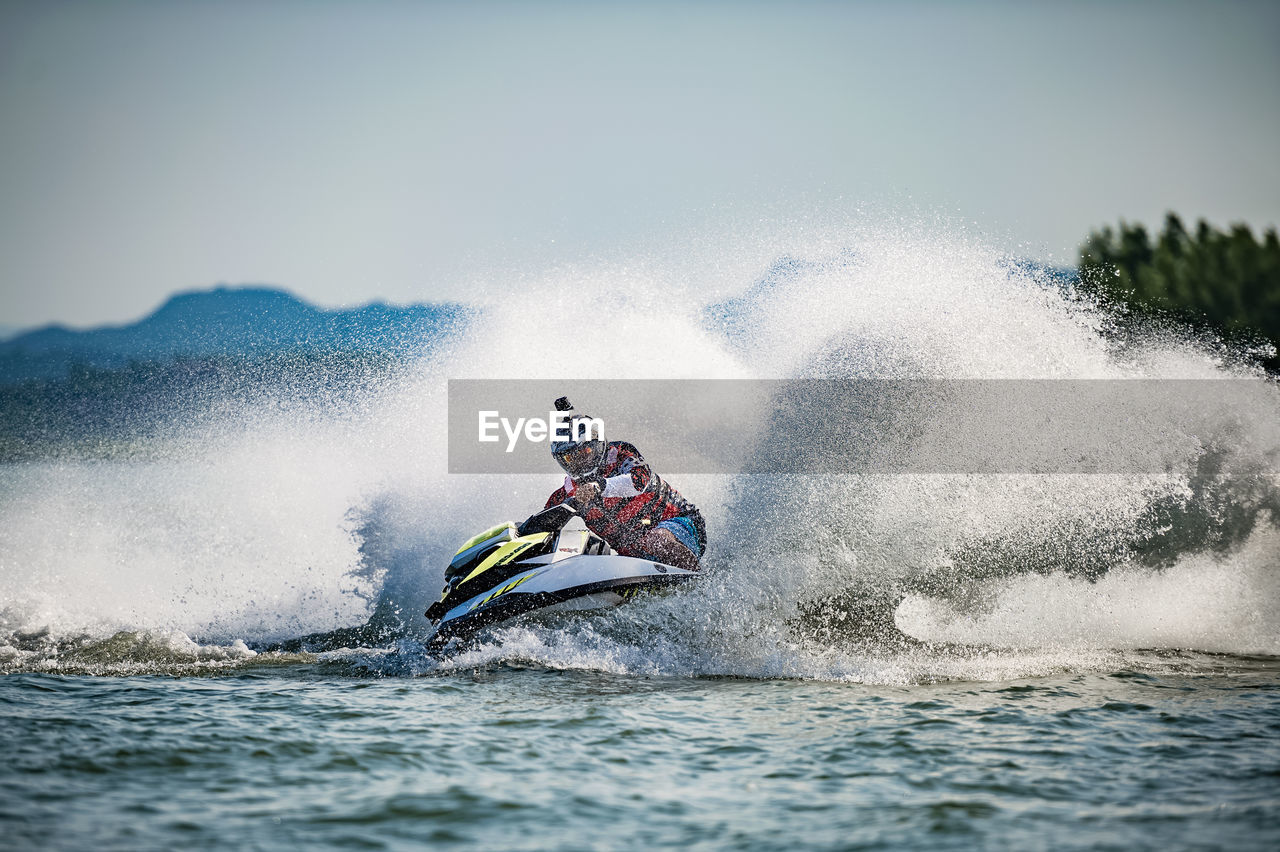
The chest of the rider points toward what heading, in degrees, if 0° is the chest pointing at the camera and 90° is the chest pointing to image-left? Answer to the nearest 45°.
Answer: approximately 45°

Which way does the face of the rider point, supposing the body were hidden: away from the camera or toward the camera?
toward the camera
